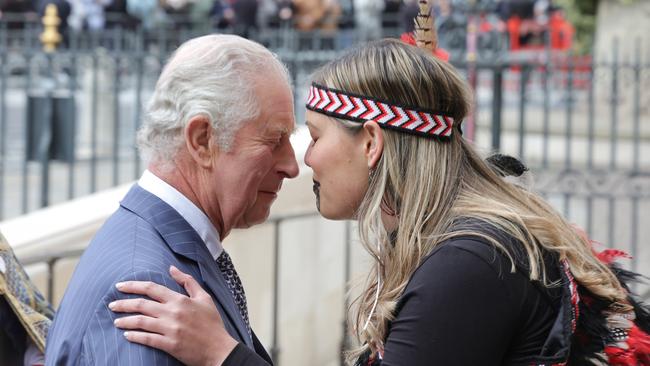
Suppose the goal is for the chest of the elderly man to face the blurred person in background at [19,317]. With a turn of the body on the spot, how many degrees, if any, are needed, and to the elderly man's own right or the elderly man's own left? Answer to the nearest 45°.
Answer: approximately 135° to the elderly man's own left

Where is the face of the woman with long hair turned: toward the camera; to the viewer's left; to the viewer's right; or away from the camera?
to the viewer's left

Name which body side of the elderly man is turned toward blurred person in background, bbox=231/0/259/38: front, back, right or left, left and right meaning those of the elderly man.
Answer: left

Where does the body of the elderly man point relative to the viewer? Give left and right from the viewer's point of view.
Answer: facing to the right of the viewer

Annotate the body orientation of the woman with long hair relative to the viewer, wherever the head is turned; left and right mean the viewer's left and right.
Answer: facing to the left of the viewer

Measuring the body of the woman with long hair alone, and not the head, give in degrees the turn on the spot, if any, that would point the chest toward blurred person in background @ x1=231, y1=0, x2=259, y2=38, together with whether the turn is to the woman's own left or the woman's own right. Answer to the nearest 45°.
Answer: approximately 90° to the woman's own right

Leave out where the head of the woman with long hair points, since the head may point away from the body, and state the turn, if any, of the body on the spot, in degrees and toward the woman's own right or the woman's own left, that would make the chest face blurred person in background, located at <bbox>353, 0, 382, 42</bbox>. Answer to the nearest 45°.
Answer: approximately 90° to the woman's own right

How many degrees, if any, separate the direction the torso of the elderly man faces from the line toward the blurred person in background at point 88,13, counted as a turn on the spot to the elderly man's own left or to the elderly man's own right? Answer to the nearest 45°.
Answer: approximately 90° to the elderly man's own left

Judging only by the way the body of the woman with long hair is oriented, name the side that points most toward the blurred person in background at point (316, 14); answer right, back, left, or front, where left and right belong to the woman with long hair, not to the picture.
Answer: right
